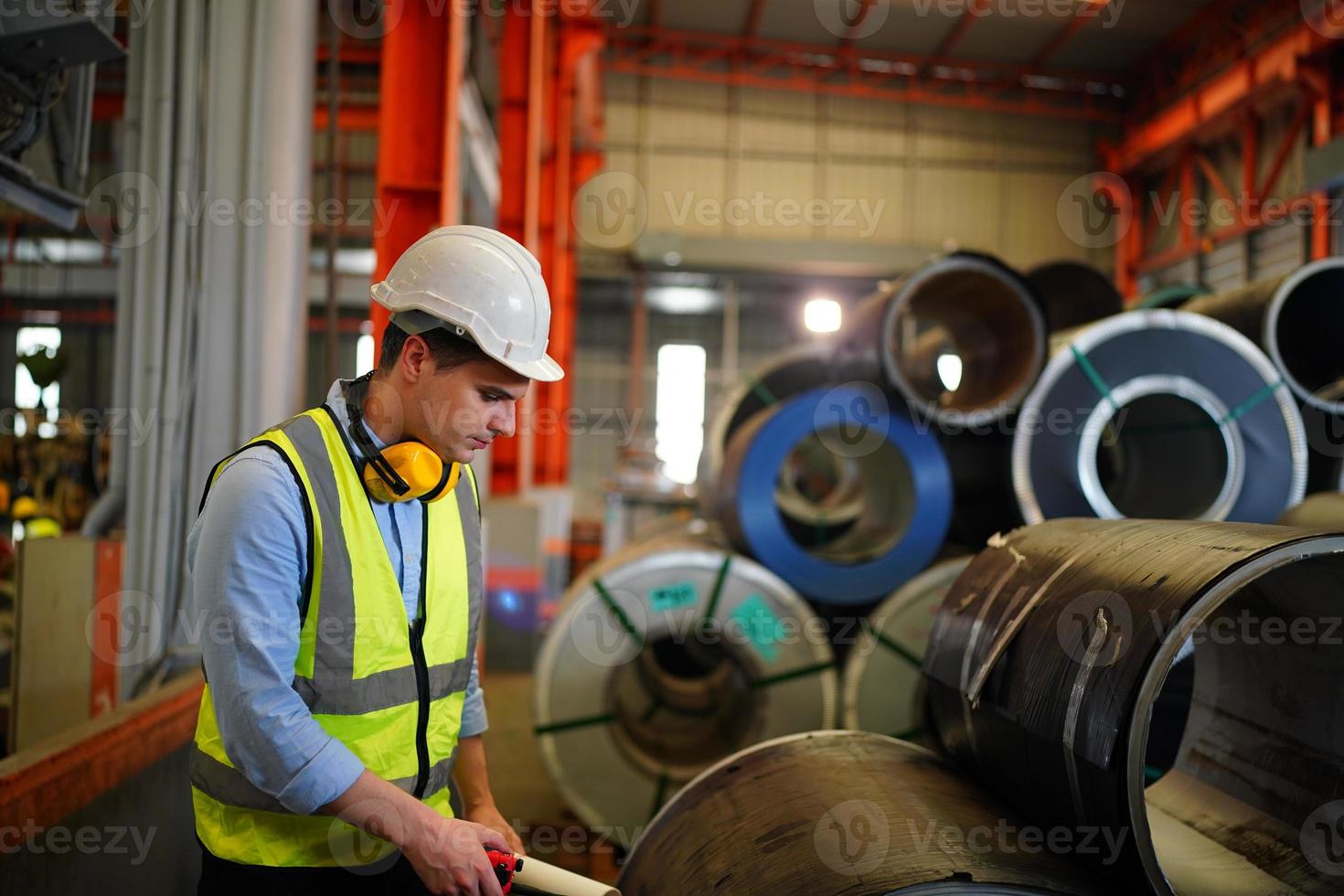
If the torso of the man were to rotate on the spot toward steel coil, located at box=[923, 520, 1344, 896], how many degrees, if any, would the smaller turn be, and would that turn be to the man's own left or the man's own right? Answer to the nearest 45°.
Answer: approximately 45° to the man's own left

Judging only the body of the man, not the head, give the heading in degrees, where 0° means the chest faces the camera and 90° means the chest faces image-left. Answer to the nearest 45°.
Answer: approximately 315°

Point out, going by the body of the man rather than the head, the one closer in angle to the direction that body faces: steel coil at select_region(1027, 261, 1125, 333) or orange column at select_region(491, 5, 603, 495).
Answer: the steel coil

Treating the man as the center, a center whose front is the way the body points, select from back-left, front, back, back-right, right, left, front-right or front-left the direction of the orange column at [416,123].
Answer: back-left

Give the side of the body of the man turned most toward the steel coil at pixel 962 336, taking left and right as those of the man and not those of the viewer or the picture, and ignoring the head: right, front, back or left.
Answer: left

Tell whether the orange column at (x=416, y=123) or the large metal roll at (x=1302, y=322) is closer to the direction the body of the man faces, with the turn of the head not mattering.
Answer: the large metal roll

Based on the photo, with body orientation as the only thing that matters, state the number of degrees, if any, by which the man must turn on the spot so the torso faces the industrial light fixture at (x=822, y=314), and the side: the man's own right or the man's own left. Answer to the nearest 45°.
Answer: approximately 90° to the man's own left

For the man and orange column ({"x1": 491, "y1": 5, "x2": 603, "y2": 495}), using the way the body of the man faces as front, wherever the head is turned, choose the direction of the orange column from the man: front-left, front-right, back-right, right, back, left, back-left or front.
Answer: back-left

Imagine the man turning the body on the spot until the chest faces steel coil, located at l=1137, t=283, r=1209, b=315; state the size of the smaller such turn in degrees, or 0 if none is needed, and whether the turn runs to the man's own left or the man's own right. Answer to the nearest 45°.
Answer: approximately 90° to the man's own left
